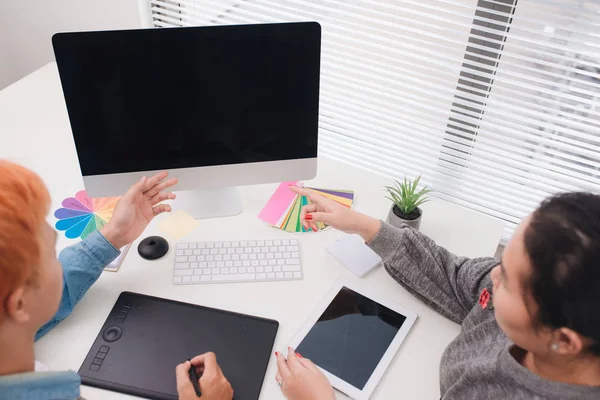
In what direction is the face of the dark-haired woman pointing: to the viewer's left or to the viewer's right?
to the viewer's left

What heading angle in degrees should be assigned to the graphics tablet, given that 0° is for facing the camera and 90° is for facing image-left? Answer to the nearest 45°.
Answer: approximately 0°

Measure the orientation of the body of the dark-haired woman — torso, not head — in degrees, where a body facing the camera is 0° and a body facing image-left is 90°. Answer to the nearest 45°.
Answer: approximately 90°
